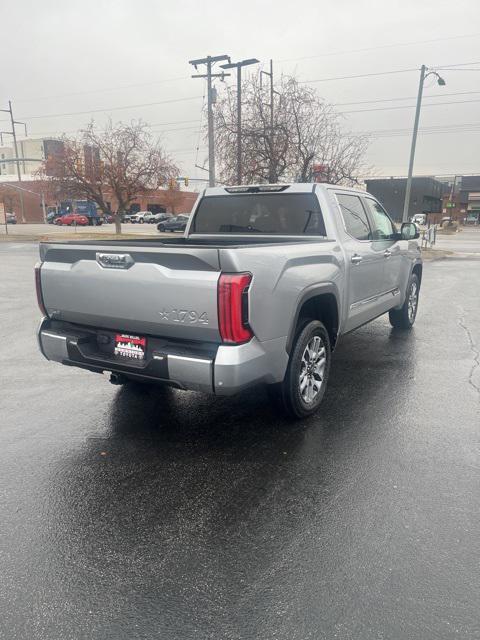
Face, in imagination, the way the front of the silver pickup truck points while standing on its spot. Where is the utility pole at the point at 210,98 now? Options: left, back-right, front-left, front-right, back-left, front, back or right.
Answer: front-left

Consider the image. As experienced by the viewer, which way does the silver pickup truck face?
facing away from the viewer and to the right of the viewer

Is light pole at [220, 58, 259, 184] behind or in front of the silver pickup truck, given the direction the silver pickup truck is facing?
in front

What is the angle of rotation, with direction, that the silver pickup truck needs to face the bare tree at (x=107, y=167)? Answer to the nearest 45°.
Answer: approximately 45° to its left
